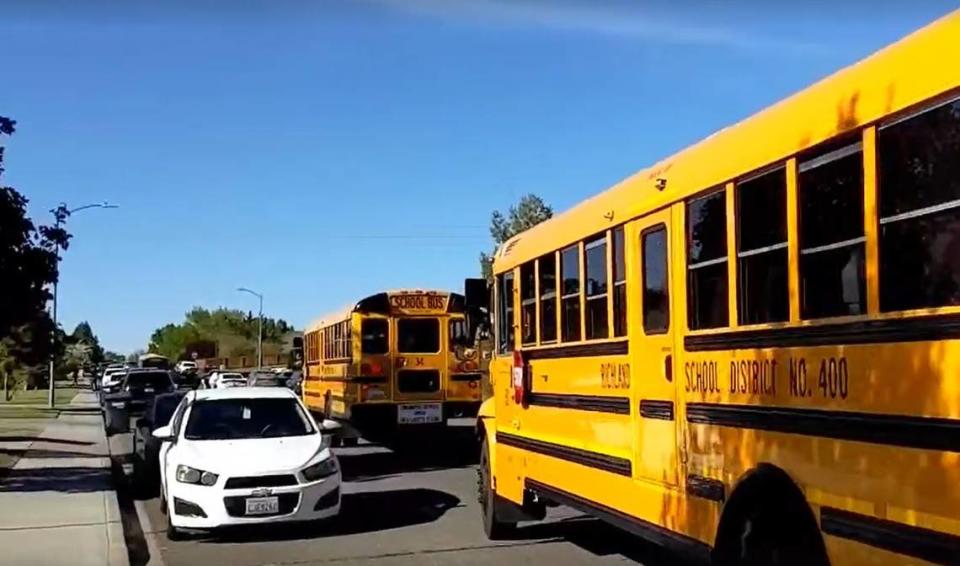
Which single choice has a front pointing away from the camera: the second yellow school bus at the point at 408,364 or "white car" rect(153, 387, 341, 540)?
the second yellow school bus

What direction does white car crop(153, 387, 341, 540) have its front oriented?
toward the camera

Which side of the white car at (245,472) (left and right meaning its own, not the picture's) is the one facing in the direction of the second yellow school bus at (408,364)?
back

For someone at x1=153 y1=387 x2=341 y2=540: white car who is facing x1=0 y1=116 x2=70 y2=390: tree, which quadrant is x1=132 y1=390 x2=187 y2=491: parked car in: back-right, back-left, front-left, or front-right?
front-right

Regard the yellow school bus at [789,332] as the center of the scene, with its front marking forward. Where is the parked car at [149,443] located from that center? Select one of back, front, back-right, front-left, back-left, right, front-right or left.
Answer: front

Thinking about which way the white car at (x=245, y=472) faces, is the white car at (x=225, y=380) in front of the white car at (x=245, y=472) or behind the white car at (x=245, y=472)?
behind

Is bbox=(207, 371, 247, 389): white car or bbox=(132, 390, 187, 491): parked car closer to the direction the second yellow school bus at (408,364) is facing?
the white car

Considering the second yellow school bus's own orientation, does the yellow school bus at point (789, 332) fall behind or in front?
behind

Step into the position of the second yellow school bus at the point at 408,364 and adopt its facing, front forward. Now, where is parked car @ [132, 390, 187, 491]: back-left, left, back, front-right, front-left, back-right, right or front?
back-left

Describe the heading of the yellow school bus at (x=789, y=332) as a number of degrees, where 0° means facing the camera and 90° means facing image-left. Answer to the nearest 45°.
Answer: approximately 135°

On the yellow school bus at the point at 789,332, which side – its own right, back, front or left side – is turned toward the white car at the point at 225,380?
front

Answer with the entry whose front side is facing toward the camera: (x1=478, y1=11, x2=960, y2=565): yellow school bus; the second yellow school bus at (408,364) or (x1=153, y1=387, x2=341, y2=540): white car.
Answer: the white car

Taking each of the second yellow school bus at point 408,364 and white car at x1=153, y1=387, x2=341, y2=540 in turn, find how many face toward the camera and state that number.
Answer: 1

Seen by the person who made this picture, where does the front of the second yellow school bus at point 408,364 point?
facing away from the viewer
